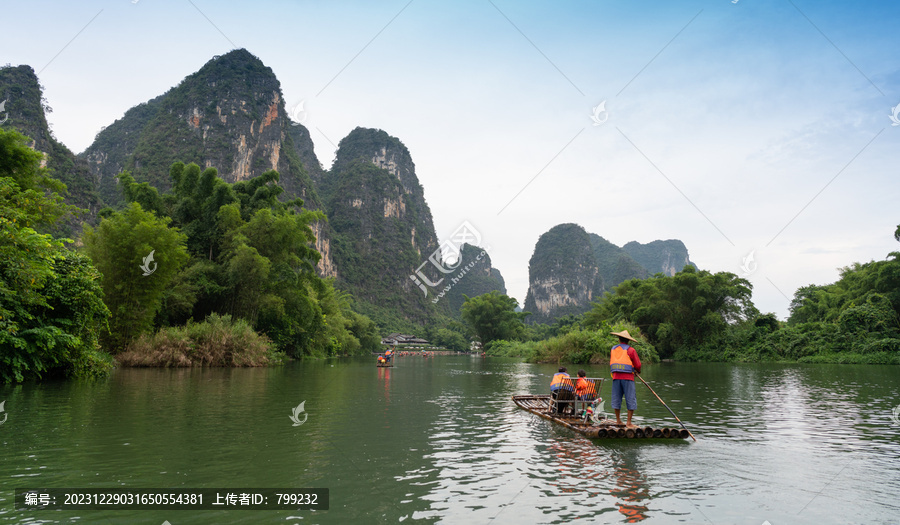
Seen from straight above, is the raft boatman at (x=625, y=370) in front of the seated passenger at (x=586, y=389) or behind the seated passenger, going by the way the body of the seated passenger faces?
behind

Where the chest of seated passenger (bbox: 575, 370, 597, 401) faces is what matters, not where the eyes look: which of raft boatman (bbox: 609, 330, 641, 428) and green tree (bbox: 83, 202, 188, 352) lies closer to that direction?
the green tree

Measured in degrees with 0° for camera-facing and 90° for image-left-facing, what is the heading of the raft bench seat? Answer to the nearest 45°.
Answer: approximately 135°

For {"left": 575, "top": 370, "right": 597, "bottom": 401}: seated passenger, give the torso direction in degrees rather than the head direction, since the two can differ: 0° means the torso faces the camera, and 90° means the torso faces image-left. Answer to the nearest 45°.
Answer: approximately 135°

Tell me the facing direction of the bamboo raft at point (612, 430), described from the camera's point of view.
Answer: facing away from the viewer and to the left of the viewer
